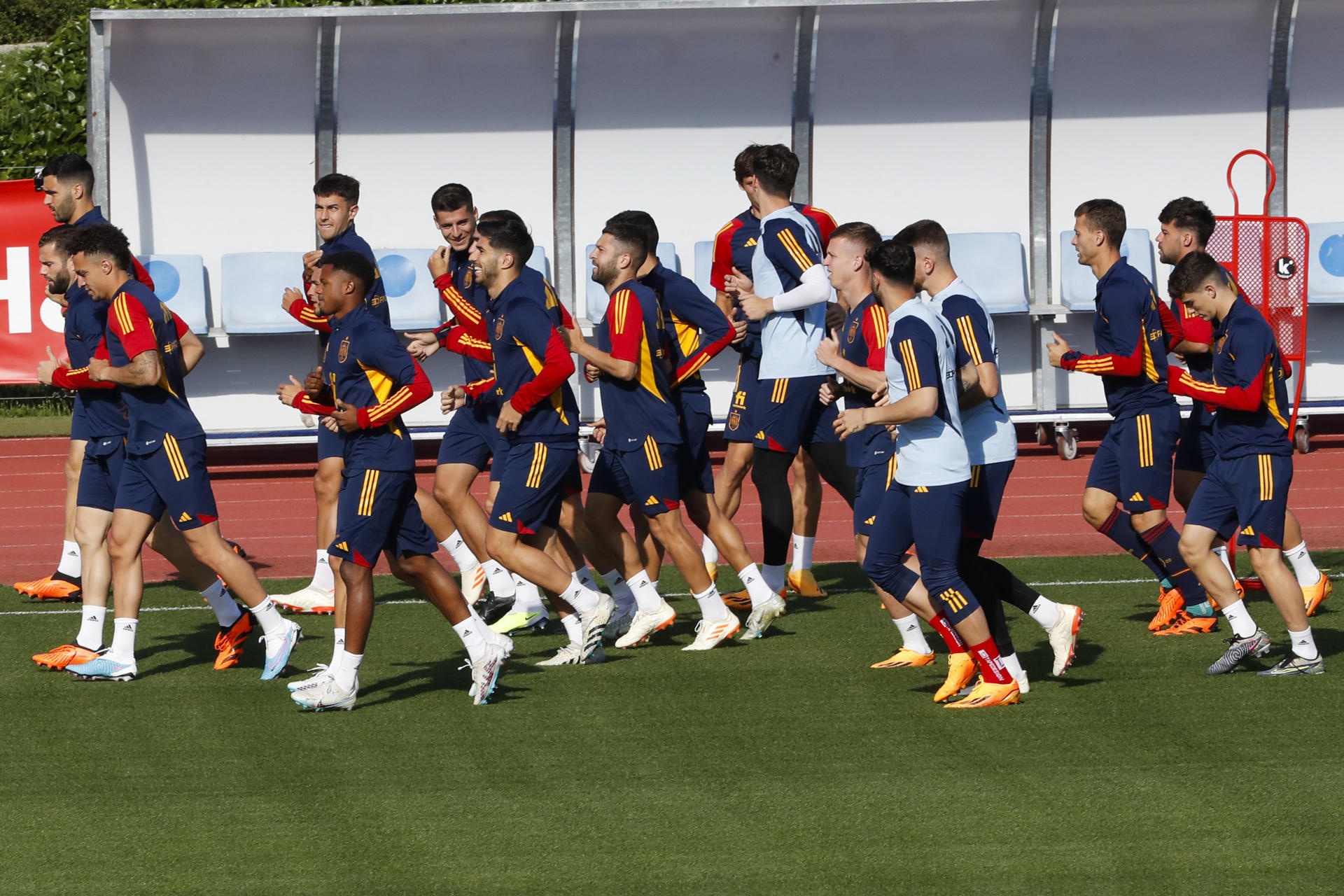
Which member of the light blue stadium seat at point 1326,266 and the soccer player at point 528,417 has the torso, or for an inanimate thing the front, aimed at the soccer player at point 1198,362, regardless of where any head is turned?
the light blue stadium seat

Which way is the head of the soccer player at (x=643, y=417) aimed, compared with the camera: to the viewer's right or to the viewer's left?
to the viewer's left

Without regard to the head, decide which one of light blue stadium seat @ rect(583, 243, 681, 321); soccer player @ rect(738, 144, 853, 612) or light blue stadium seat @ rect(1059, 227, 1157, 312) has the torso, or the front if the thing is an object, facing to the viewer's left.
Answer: the soccer player

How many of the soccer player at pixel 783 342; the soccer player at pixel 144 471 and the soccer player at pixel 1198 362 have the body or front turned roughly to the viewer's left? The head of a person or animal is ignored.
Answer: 3

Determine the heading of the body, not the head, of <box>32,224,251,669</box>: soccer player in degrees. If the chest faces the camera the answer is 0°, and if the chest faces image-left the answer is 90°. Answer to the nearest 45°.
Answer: approximately 90°

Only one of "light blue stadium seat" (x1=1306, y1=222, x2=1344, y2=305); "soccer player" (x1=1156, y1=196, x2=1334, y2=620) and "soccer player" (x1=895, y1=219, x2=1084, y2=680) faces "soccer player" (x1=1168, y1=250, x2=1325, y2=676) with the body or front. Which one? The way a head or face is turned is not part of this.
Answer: the light blue stadium seat

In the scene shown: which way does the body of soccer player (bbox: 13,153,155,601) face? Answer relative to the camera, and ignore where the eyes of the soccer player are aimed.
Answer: to the viewer's left

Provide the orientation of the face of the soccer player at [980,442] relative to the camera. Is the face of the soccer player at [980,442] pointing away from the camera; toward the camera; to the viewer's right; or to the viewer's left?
to the viewer's left

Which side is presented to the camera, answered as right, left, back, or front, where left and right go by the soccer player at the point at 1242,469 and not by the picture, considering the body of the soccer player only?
left

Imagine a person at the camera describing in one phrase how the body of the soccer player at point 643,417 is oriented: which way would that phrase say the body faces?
to the viewer's left
